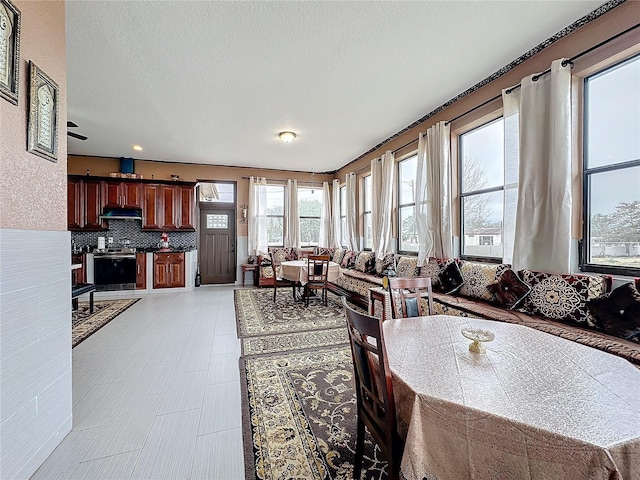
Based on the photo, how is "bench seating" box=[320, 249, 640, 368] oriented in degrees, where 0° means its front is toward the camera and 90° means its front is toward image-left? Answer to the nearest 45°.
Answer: approximately 45°

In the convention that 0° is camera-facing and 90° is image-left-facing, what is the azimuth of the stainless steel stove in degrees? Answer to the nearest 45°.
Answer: approximately 0°

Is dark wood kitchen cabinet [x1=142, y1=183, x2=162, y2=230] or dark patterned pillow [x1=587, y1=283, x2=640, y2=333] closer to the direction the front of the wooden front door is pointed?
the dark patterned pillow

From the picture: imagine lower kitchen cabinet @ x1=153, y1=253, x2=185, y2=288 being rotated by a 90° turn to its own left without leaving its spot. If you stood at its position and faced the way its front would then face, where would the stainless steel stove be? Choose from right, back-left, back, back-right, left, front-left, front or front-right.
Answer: back

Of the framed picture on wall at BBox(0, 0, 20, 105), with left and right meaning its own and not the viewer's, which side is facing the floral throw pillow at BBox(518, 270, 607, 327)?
front

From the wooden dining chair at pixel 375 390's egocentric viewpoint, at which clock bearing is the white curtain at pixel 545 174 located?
The white curtain is roughly at 12 o'clock from the wooden dining chair.

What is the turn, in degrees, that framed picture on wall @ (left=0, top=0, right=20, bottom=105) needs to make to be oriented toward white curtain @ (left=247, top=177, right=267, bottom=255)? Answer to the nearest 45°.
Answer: approximately 90° to its left

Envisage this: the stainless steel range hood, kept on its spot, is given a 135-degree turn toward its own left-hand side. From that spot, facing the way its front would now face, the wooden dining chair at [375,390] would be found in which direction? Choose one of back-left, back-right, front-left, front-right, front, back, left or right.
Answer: back-right

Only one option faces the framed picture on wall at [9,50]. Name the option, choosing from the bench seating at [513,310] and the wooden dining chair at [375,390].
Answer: the bench seating

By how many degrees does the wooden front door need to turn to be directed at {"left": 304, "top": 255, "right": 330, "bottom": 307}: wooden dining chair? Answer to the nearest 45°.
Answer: approximately 45° to its left

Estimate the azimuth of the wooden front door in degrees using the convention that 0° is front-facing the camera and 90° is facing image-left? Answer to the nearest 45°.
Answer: approximately 0°

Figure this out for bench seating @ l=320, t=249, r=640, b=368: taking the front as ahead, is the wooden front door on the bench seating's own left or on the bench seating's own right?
on the bench seating's own right

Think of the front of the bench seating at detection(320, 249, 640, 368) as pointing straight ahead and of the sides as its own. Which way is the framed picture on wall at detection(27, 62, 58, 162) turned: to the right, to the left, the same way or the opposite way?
the opposite way

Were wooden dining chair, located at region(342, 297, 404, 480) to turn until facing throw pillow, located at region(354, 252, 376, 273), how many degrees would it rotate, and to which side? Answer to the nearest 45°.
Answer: approximately 45° to its left

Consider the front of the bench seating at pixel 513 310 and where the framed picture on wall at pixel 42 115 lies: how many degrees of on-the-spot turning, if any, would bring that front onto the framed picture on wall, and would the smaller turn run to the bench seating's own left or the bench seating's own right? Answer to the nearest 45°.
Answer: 0° — it already faces it
